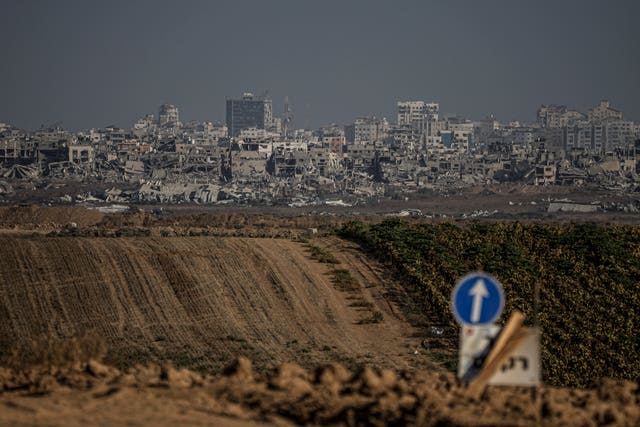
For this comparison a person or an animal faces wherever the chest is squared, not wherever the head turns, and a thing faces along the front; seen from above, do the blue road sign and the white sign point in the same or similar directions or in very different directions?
same or similar directions

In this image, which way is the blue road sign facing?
toward the camera

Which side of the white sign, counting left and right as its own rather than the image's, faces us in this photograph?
front

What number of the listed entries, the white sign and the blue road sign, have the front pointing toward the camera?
2
